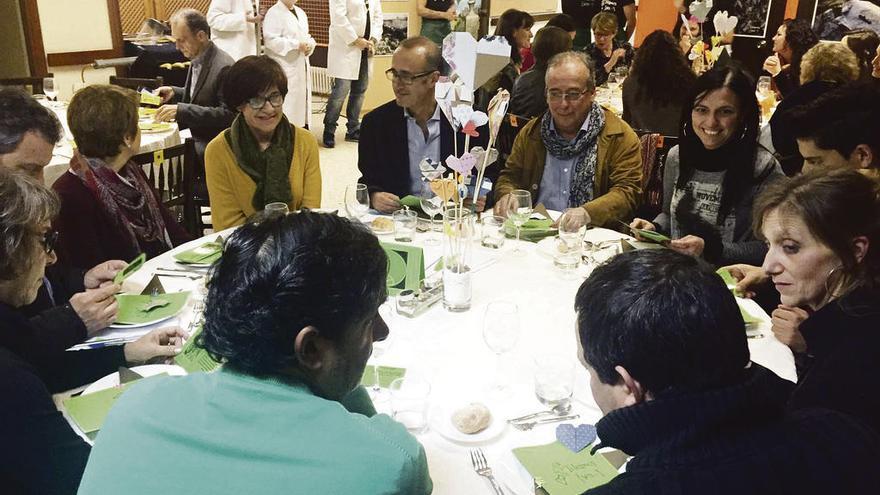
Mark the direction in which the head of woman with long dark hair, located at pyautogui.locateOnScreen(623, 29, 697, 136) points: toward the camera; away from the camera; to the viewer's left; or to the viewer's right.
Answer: away from the camera

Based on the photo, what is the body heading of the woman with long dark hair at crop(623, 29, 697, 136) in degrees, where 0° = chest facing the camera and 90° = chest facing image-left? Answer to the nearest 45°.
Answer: approximately 180°

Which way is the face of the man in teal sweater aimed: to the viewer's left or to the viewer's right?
to the viewer's right

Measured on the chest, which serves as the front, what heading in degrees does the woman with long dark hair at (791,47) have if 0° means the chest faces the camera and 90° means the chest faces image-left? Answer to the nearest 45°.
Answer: approximately 90°

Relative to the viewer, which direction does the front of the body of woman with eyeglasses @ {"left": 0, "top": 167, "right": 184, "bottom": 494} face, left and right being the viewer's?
facing to the right of the viewer

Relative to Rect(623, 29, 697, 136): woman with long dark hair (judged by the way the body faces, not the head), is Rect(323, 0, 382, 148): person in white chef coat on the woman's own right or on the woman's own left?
on the woman's own left

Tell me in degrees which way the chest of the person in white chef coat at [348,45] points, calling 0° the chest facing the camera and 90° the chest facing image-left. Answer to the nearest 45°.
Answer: approximately 315°

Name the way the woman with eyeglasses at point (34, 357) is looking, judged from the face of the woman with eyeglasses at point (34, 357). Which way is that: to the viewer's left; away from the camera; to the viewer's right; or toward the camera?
to the viewer's right

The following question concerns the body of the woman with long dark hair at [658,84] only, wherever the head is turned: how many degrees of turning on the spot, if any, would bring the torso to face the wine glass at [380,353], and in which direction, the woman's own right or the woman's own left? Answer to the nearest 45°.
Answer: approximately 180°
